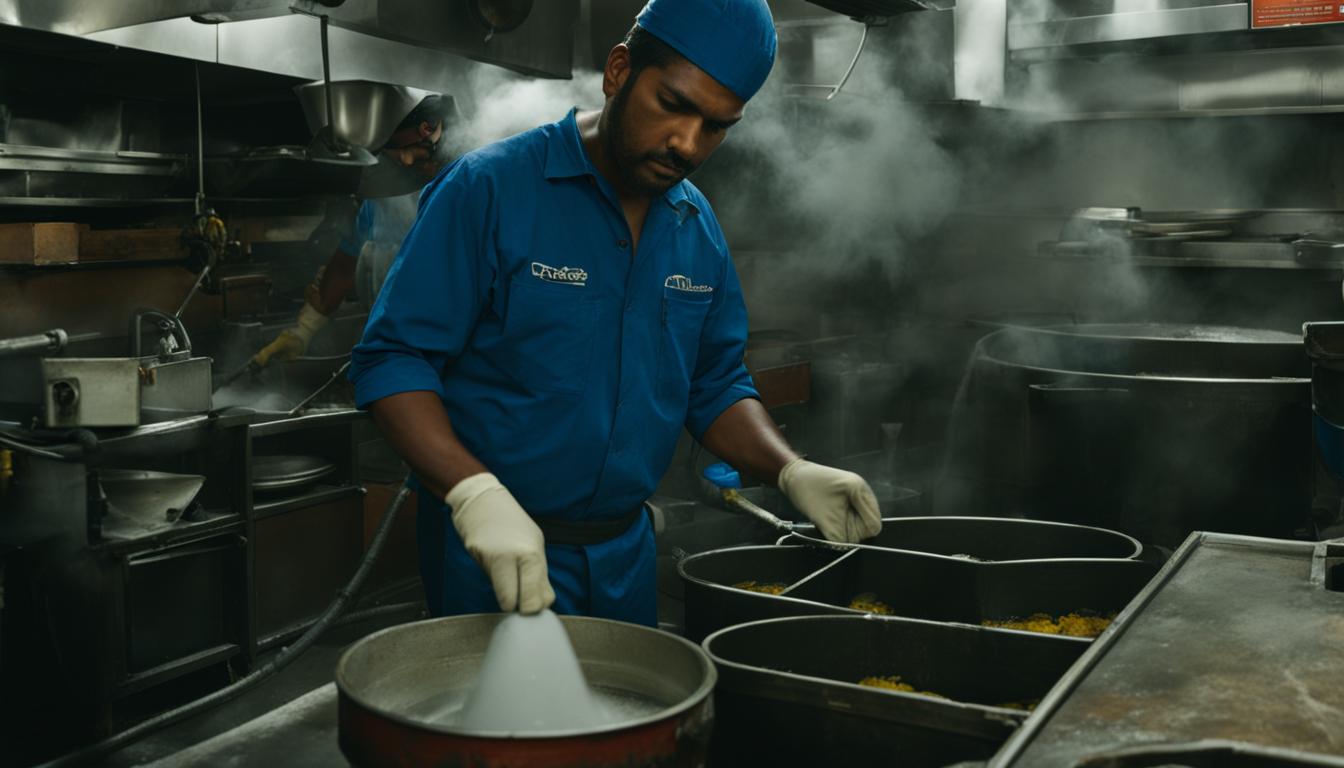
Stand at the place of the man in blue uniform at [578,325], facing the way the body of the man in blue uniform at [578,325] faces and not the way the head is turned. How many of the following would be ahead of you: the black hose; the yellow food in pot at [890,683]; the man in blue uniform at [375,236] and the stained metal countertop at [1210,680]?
2

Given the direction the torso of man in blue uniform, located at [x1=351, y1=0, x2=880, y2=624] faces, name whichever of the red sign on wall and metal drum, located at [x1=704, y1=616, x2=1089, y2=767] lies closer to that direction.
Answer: the metal drum

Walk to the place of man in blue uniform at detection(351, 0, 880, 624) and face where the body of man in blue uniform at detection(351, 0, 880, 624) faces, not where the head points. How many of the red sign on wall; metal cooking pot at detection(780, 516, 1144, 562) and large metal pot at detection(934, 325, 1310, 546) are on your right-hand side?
0

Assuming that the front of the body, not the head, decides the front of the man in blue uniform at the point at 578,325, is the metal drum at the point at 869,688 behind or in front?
in front

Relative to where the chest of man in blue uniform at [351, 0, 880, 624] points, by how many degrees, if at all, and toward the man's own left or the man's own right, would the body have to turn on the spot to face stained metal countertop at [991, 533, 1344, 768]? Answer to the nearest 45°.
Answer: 0° — they already face it

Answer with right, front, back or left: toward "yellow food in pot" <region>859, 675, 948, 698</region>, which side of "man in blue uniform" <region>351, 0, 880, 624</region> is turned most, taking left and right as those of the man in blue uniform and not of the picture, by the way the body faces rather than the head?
front

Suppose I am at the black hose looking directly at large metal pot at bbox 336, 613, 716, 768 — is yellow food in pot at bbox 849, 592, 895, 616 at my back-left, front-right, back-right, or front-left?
front-left

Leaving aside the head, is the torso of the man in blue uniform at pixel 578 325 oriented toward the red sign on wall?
no

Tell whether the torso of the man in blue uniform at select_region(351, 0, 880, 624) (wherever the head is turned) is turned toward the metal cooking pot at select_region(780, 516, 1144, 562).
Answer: no

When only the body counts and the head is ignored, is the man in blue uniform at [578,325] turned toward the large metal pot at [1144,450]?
no

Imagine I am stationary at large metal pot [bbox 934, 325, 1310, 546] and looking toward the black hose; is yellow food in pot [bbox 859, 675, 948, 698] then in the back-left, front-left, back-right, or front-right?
front-left

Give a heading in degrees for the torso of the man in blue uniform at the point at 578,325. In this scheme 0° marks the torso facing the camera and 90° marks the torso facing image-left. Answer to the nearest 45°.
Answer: approximately 315°
